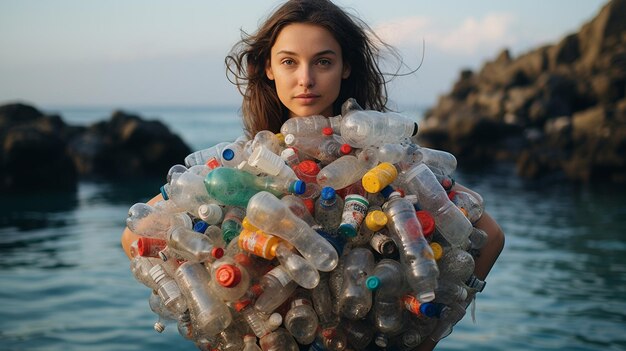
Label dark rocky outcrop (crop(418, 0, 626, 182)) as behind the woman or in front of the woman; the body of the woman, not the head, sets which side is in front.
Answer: behind

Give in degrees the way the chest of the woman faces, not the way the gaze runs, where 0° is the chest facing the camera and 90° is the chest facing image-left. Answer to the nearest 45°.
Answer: approximately 0°
